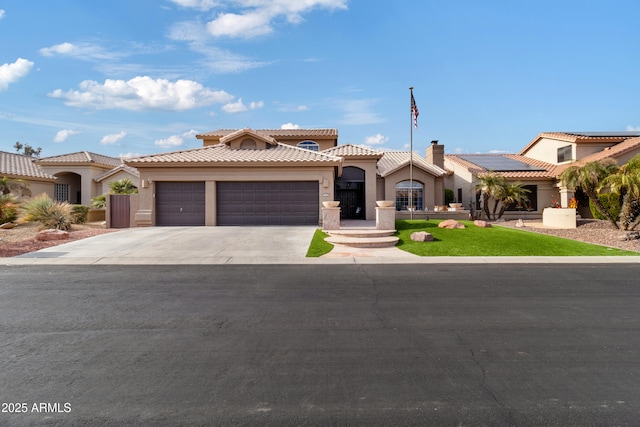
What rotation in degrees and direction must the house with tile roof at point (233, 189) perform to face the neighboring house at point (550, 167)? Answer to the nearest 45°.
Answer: approximately 90° to its left

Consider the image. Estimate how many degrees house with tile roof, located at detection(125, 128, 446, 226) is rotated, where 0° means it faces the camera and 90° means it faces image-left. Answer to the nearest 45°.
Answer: approximately 0°

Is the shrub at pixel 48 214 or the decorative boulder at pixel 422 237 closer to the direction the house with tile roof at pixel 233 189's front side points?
the decorative boulder

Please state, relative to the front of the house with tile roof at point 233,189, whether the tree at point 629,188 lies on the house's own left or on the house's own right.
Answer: on the house's own left

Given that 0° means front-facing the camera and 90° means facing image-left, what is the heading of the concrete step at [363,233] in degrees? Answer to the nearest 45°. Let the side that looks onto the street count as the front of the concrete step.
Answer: approximately 0°

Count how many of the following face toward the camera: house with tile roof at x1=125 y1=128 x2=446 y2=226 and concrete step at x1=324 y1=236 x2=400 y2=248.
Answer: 2

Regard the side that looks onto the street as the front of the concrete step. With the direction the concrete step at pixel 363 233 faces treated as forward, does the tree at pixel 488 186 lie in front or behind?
behind

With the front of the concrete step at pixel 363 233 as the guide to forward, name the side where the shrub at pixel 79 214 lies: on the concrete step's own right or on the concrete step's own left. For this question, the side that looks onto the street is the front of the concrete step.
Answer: on the concrete step's own right

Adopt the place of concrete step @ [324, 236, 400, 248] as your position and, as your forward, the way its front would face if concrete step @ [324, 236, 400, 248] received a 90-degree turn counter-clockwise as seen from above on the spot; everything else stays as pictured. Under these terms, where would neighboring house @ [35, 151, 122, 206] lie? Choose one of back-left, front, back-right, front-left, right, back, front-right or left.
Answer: back-left

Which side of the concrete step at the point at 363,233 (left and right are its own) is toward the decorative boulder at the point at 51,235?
right

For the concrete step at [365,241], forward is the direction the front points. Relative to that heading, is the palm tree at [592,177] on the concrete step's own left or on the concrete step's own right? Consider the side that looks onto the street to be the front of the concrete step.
on the concrete step's own left
